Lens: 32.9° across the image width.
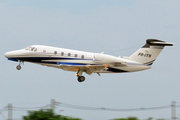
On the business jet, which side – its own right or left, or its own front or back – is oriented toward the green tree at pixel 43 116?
left

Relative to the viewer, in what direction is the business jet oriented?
to the viewer's left
